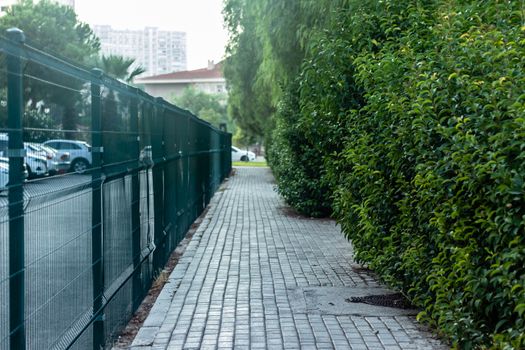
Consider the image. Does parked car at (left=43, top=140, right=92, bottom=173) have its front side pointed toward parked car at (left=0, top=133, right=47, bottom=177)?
no

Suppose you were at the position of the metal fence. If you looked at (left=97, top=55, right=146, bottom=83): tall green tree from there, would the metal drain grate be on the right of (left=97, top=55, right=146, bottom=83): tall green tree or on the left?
right

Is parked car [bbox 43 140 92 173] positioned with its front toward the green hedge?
no

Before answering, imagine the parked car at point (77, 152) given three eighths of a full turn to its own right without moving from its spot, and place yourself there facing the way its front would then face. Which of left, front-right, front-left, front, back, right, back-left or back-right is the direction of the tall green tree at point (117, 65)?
left

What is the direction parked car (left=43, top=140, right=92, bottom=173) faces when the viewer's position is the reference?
facing away from the viewer and to the left of the viewer

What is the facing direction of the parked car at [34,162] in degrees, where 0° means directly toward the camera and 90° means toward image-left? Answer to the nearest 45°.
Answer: approximately 315°
